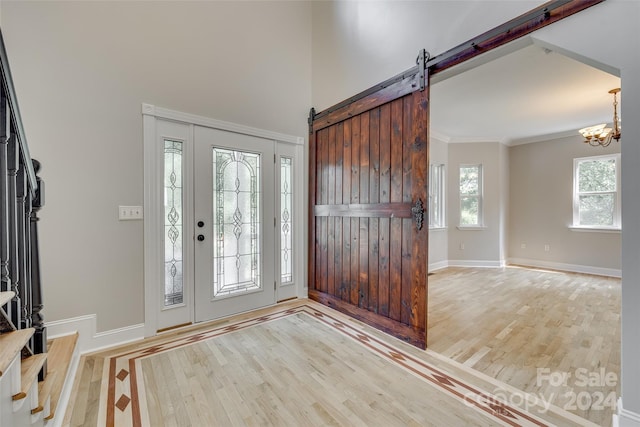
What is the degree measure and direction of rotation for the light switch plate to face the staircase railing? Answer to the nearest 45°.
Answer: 0° — it already faces it

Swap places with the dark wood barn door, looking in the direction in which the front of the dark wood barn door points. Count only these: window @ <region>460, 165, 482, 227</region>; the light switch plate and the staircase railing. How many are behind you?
1

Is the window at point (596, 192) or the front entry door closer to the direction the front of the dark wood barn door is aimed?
the front entry door

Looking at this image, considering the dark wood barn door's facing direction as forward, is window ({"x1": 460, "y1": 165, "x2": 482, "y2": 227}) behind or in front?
behind

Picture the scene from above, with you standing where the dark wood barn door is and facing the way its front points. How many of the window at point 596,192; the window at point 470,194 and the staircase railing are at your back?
2

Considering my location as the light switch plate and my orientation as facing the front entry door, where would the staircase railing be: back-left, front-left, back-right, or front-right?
back-right

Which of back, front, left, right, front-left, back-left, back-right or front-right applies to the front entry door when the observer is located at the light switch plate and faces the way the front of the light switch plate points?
left

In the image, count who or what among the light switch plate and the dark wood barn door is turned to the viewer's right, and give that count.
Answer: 0

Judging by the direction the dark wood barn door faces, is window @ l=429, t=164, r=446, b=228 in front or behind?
behind

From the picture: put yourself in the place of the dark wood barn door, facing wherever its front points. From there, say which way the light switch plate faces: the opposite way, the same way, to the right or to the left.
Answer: to the left

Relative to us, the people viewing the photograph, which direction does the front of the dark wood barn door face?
facing the viewer and to the left of the viewer

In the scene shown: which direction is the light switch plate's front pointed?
toward the camera

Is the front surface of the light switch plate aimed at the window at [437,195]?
no

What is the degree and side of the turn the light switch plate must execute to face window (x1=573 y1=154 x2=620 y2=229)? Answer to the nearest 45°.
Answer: approximately 90° to its left

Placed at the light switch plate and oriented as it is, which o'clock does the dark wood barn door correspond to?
The dark wood barn door is roughly at 10 o'clock from the light switch plate.

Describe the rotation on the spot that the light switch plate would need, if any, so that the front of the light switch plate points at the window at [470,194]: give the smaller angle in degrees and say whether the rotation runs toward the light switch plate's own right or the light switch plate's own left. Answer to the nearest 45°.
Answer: approximately 90° to the light switch plate's own left

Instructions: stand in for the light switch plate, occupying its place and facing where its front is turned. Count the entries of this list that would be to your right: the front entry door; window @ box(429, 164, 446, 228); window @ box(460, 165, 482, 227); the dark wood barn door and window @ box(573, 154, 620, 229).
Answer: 0
